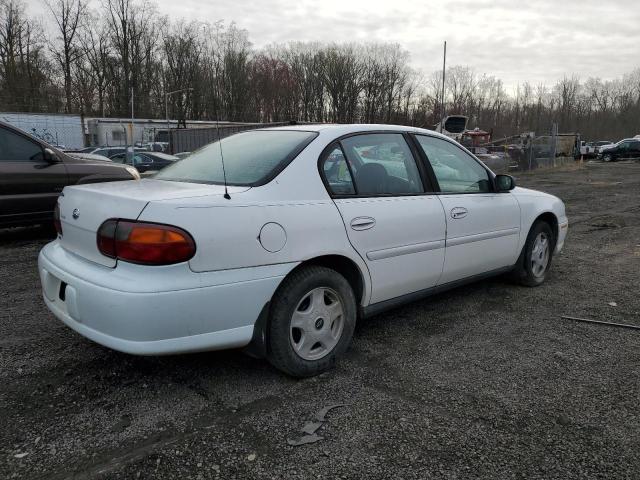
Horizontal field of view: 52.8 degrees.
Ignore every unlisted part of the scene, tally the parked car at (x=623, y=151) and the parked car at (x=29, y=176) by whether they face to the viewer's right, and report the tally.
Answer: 1

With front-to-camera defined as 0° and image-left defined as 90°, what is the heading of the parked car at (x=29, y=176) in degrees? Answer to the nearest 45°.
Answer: approximately 270°

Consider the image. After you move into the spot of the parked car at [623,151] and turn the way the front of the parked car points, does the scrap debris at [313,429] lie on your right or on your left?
on your left

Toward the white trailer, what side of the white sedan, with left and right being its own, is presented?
left

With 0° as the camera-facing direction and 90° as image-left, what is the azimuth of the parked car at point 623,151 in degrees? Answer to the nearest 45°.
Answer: approximately 90°

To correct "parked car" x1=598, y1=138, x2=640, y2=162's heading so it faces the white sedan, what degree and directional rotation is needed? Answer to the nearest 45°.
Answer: approximately 90° to its left

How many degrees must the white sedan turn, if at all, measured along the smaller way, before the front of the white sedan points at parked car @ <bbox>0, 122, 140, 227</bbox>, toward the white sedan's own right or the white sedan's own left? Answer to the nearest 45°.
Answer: approximately 90° to the white sedan's own left

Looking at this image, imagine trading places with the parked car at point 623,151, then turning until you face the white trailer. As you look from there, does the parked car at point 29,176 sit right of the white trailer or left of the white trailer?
left

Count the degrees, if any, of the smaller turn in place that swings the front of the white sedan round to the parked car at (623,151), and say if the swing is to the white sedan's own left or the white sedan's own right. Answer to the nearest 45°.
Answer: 0° — it already faces it

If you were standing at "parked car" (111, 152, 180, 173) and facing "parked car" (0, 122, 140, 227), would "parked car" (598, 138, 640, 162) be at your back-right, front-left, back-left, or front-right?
back-left

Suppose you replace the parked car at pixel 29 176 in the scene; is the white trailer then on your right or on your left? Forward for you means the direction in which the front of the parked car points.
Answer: on your left

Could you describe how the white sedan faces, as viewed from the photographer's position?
facing away from the viewer and to the right of the viewer
